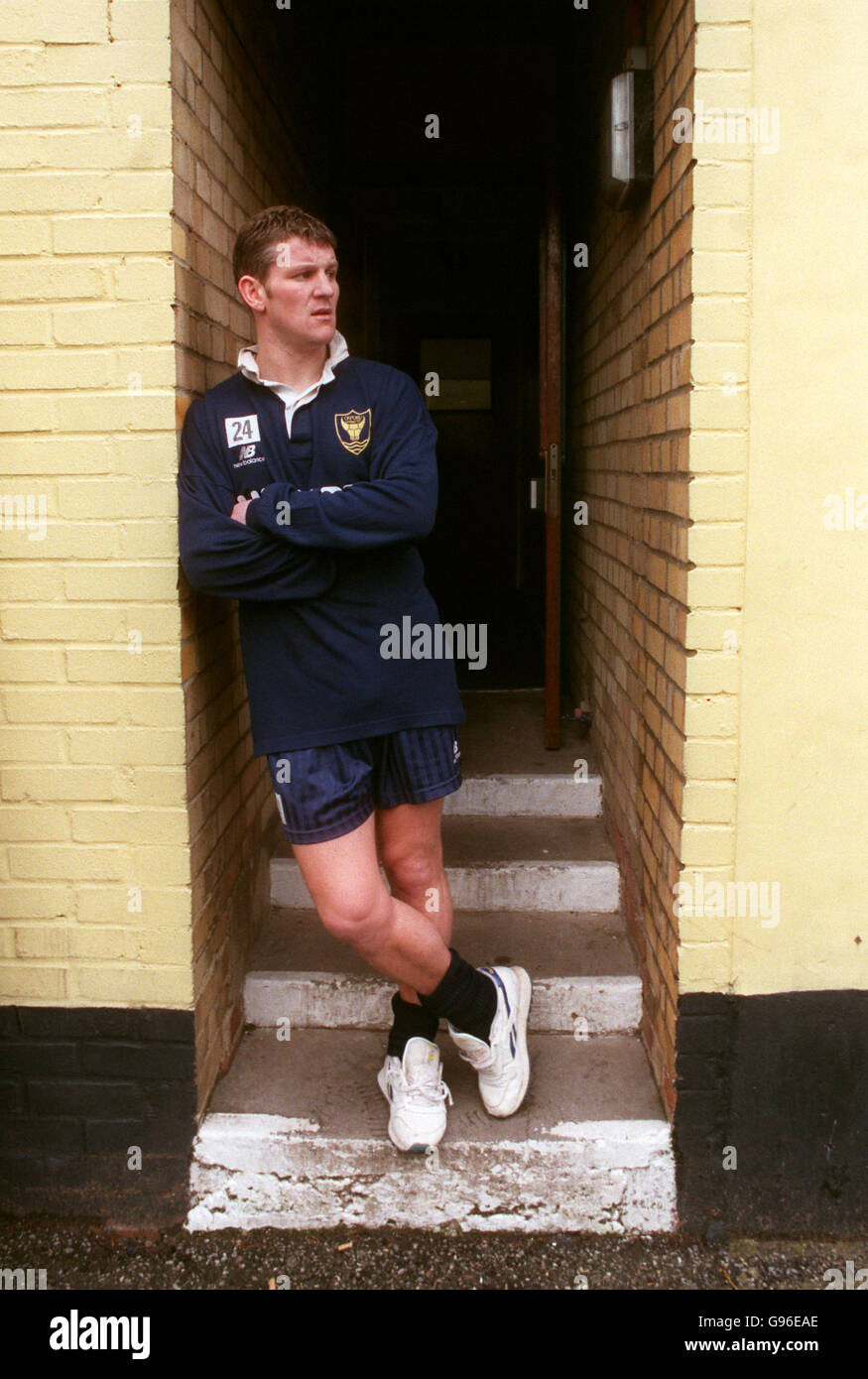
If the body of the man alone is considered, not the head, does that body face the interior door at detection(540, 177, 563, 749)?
no

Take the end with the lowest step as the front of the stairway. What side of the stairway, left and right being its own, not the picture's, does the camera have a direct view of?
front

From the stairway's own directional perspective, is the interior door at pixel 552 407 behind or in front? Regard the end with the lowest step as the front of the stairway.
behind

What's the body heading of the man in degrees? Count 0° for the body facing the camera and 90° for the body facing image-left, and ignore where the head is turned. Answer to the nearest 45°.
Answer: approximately 0°

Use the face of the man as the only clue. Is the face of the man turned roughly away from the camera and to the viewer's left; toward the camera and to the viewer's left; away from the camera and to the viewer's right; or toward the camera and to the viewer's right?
toward the camera and to the viewer's right

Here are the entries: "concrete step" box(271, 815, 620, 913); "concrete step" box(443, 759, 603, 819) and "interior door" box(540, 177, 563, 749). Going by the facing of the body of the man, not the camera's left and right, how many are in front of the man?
0
